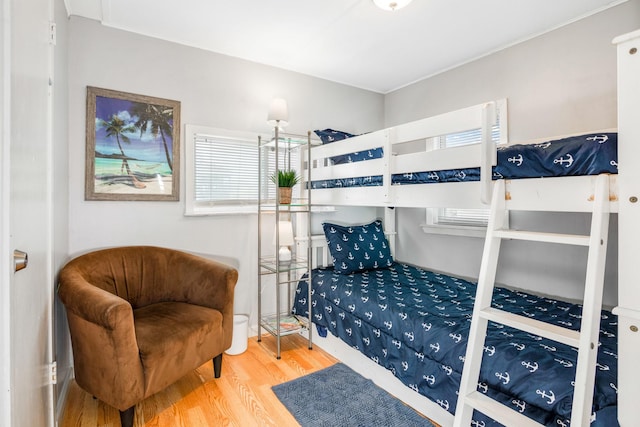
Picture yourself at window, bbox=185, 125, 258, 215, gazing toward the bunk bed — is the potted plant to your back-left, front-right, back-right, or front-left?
front-left

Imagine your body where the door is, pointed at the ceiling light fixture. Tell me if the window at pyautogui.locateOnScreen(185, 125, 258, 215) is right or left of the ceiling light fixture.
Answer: left

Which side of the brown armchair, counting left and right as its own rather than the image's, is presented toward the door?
right

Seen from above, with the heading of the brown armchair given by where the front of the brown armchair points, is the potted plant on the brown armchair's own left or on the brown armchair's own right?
on the brown armchair's own left

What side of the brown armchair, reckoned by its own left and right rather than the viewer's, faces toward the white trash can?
left

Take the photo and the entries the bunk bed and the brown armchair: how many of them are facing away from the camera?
0

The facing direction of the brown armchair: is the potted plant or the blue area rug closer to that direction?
the blue area rug

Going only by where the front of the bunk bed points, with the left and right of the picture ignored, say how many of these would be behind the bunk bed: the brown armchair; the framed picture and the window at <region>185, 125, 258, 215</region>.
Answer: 0

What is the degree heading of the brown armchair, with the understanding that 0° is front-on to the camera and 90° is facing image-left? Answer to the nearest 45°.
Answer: approximately 315°

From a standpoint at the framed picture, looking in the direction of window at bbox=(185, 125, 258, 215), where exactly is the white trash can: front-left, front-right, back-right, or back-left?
front-right
